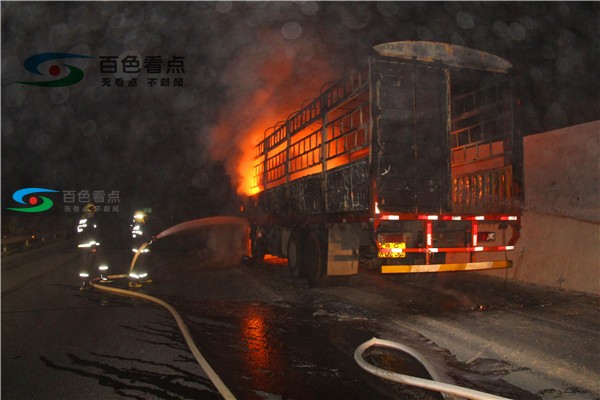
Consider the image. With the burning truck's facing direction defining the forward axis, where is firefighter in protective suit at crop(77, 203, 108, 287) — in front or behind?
in front

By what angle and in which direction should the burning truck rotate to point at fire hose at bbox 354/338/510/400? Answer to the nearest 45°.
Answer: approximately 135° to its left

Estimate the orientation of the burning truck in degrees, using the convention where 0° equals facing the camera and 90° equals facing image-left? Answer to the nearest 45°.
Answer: approximately 135°

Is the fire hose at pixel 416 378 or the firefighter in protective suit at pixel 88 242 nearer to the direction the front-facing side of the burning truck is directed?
the firefighter in protective suit

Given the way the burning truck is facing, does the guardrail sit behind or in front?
in front

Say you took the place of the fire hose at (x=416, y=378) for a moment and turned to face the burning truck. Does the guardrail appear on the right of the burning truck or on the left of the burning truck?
left
